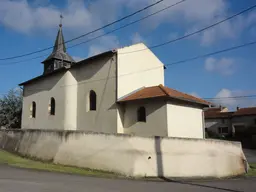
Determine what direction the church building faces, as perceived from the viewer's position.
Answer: facing away from the viewer and to the left of the viewer

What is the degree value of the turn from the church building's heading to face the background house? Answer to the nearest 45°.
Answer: approximately 90° to its right
